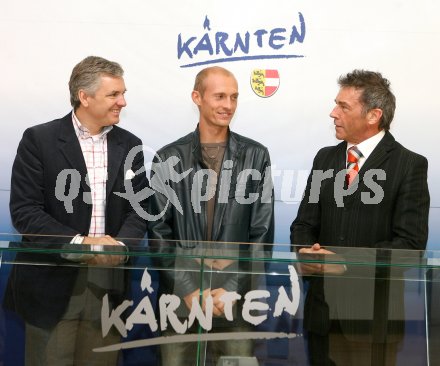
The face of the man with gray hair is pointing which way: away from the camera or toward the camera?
toward the camera

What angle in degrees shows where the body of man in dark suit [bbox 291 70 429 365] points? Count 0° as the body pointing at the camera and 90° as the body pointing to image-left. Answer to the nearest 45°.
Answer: approximately 45°

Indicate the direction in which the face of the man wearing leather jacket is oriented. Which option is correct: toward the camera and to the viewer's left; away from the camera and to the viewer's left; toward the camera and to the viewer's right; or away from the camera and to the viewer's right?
toward the camera and to the viewer's right

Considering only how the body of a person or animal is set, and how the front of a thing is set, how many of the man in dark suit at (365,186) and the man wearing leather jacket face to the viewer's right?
0

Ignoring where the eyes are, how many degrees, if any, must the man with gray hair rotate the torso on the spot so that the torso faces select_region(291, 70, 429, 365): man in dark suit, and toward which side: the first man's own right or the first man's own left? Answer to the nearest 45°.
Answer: approximately 45° to the first man's own left

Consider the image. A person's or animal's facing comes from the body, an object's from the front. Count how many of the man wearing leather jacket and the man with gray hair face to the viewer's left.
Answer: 0

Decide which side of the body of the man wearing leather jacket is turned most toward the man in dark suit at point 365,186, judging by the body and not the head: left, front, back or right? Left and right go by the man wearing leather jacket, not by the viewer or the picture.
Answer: left

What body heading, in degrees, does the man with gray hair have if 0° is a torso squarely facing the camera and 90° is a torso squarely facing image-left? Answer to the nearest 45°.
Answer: approximately 315°

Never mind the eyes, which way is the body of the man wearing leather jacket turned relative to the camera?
toward the camera

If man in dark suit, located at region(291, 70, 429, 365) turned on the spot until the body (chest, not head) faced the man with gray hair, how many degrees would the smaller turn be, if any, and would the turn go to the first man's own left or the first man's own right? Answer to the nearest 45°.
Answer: approximately 45° to the first man's own right

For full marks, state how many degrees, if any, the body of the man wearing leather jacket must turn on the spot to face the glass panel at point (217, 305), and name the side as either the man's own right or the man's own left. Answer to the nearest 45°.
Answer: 0° — they already face it

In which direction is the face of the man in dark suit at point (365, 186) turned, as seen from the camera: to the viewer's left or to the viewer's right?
to the viewer's left

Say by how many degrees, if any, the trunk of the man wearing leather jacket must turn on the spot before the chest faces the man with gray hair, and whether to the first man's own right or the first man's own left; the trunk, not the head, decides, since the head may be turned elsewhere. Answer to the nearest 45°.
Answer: approximately 90° to the first man's own right

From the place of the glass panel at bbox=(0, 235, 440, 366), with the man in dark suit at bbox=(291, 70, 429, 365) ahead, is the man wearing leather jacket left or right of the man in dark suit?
left

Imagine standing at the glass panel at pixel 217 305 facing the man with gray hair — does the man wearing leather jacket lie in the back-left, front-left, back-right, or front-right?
front-right
